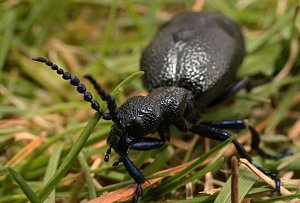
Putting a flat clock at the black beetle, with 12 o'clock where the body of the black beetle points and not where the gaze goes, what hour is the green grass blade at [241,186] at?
The green grass blade is roughly at 10 o'clock from the black beetle.

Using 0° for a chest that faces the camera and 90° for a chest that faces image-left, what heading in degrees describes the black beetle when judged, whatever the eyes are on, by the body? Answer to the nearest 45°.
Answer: approximately 45°

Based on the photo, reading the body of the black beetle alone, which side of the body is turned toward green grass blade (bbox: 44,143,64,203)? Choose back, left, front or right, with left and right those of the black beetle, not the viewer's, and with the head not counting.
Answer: front

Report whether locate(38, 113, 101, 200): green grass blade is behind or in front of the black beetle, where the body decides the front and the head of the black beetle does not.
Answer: in front

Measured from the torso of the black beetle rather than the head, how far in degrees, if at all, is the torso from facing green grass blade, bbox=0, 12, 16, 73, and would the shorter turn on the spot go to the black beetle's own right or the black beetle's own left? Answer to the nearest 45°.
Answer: approximately 90° to the black beetle's own right
